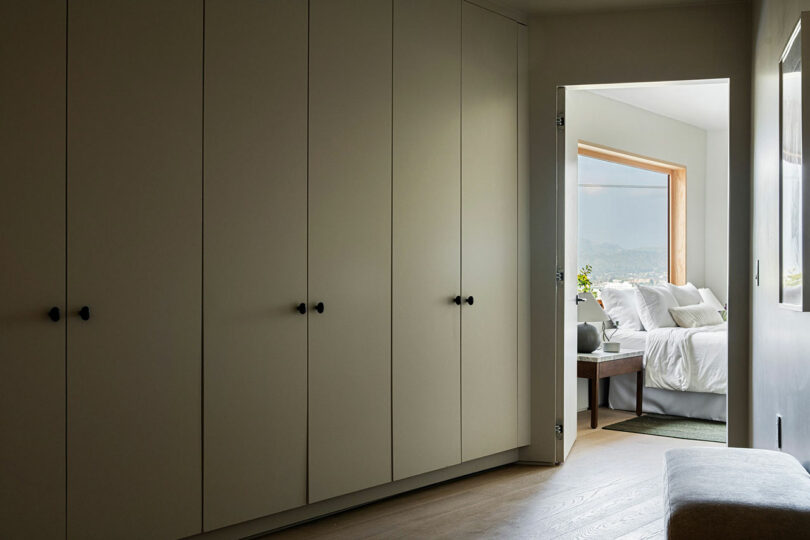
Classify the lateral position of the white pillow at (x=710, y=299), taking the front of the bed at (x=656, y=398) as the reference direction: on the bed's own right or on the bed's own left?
on the bed's own left

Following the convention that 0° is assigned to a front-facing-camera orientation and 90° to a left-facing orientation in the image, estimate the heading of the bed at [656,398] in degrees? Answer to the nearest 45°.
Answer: approximately 315°

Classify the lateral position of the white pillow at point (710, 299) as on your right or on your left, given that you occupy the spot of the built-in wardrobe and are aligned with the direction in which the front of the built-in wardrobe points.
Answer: on your left

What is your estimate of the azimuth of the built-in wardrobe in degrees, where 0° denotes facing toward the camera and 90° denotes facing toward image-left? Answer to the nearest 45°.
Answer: approximately 315°

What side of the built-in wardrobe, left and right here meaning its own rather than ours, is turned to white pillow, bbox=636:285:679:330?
left

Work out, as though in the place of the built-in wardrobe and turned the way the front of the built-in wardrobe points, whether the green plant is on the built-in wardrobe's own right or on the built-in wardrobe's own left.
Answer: on the built-in wardrobe's own left

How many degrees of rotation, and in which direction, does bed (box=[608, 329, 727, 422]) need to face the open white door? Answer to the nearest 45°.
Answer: approximately 45° to its right
